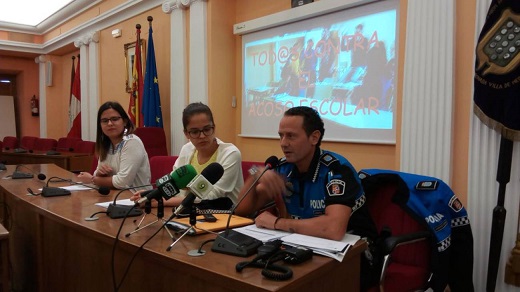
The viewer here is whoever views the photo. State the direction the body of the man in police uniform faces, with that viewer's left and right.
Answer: facing the viewer and to the left of the viewer

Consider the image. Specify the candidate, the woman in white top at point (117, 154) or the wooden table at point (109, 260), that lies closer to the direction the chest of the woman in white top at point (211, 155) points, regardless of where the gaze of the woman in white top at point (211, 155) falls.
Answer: the wooden table

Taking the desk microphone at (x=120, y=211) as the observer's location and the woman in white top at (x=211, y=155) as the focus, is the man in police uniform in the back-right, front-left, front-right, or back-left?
front-right

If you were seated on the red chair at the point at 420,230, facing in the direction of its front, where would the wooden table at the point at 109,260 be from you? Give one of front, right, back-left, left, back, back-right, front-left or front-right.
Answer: front

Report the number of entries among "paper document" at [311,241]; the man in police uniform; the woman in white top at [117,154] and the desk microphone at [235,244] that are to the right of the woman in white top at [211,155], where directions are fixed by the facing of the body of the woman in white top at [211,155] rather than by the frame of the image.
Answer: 1

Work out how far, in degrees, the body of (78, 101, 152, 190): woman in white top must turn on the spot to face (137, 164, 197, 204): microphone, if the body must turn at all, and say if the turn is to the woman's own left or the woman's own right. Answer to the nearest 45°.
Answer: approximately 45° to the woman's own left

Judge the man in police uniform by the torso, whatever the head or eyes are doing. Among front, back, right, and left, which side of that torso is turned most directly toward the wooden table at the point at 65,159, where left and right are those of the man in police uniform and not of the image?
right

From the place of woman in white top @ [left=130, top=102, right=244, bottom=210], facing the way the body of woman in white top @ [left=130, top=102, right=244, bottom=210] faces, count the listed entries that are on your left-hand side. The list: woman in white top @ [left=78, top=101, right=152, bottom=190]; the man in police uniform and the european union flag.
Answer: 1

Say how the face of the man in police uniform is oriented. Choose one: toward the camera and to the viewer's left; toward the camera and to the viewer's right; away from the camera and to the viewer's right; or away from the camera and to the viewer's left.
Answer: toward the camera and to the viewer's left

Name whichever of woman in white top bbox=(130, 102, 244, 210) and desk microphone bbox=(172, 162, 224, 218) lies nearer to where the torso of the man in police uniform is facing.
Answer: the desk microphone

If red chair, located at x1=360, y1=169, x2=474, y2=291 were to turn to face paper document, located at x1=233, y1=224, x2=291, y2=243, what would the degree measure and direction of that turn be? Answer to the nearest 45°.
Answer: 0° — it already faces it

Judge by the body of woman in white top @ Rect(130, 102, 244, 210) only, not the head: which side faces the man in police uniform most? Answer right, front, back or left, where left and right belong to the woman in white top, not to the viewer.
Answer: left
